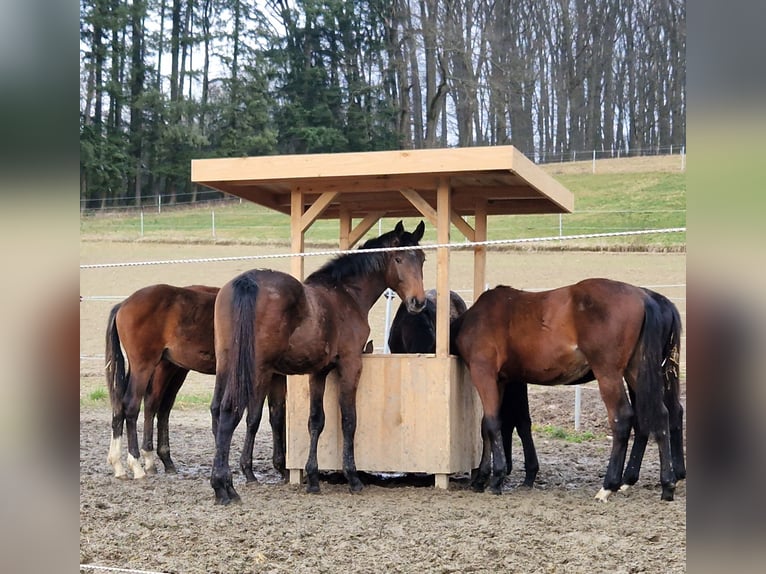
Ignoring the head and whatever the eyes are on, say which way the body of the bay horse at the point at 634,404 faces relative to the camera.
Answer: to the viewer's left

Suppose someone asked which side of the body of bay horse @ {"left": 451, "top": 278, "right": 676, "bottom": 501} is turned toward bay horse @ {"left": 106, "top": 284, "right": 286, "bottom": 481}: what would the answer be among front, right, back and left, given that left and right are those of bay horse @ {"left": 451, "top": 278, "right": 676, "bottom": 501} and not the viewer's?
front

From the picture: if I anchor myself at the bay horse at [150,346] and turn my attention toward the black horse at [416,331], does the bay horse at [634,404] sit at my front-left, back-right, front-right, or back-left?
front-right

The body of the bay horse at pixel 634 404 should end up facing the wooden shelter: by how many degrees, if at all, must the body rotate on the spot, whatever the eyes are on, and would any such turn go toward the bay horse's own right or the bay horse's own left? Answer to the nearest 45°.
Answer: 0° — it already faces it

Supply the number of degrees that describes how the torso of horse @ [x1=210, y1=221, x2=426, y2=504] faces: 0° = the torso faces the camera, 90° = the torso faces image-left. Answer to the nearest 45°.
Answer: approximately 225°

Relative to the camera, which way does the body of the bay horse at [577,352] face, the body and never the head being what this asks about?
to the viewer's left

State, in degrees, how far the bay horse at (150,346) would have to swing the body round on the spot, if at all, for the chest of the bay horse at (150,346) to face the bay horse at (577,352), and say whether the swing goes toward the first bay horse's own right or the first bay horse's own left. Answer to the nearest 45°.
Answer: approximately 45° to the first bay horse's own right

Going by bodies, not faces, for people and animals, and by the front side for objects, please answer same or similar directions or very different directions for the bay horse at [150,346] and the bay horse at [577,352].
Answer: very different directions

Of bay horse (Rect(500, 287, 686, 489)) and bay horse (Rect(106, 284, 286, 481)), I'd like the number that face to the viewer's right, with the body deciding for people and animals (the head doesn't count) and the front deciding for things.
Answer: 1

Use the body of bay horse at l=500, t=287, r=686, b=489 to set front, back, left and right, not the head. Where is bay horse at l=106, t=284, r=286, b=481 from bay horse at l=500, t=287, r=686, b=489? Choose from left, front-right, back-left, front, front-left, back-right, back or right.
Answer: front

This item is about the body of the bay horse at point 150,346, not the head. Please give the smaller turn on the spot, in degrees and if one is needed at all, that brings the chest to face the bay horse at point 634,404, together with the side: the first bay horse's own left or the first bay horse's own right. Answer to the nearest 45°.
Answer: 0° — it already faces it

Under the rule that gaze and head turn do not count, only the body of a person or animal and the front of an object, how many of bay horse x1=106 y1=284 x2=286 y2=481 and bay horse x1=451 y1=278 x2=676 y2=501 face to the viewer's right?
1

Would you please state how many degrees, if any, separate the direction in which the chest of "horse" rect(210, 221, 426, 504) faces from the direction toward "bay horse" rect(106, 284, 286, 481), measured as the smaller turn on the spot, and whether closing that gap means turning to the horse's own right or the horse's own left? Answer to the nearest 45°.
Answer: approximately 90° to the horse's own left

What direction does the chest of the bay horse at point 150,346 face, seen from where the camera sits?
to the viewer's right
